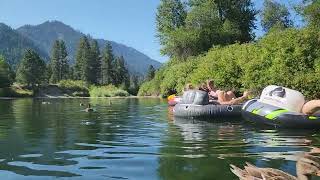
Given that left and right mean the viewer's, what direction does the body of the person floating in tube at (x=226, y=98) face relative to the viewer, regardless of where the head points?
facing to the right of the viewer

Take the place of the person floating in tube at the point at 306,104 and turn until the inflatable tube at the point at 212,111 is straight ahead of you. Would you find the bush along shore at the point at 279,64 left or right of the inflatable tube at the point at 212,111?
right
